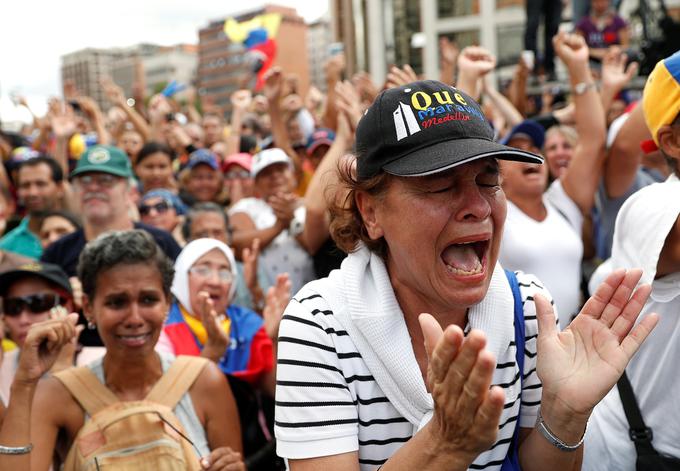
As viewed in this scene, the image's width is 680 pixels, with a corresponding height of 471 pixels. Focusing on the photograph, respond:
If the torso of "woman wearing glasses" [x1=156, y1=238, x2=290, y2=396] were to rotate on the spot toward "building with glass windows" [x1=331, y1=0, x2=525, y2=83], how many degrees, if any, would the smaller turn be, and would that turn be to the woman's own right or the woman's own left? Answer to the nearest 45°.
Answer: approximately 135° to the woman's own left

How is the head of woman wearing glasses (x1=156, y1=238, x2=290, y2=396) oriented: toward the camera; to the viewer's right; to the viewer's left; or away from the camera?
toward the camera

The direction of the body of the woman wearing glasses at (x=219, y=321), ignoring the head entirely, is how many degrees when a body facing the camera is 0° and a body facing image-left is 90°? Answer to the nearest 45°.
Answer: approximately 315°
